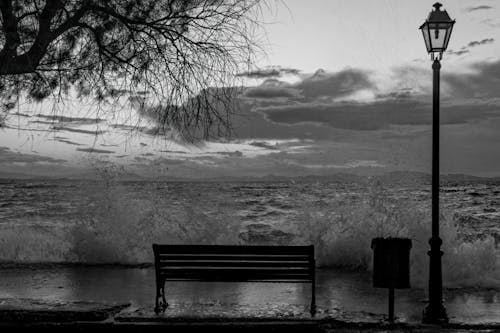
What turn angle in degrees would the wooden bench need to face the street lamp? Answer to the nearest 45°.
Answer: approximately 90° to its right

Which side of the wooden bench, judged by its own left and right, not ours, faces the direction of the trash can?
right

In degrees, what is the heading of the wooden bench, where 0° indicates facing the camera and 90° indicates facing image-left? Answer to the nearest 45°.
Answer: approximately 180°
